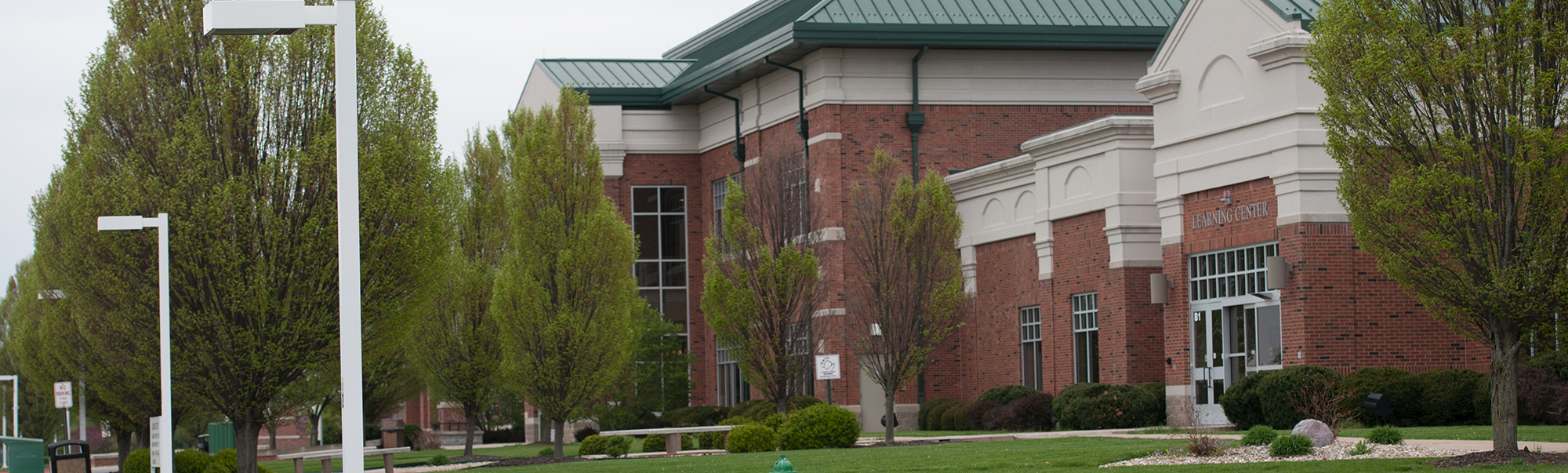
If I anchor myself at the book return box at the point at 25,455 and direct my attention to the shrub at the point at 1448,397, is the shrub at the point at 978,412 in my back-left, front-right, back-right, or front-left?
front-left

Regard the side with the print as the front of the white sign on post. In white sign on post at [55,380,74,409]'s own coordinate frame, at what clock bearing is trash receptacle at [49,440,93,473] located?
The trash receptacle is roughly at 12 o'clock from the white sign on post.

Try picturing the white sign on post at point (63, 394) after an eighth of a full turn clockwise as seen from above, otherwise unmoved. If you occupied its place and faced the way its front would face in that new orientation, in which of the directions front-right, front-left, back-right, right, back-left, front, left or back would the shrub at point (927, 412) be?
back-left

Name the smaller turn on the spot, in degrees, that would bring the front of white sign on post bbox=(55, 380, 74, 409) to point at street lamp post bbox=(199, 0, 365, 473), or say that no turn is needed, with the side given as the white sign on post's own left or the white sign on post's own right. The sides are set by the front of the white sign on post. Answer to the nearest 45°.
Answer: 0° — it already faces it

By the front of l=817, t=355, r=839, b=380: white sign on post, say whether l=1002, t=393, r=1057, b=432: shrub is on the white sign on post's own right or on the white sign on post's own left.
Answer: on the white sign on post's own left

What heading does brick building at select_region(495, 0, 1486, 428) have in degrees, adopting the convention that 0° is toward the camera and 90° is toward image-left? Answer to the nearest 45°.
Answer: approximately 45°

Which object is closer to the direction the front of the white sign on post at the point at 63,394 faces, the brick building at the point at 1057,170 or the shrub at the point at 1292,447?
the shrub

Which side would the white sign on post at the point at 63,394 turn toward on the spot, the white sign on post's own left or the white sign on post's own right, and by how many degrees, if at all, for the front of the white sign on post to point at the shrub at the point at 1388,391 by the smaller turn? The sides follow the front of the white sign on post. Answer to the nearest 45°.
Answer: approximately 45° to the white sign on post's own left

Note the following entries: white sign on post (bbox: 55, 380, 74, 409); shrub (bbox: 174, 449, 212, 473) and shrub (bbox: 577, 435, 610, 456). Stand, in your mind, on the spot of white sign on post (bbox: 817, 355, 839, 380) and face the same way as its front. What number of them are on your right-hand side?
3

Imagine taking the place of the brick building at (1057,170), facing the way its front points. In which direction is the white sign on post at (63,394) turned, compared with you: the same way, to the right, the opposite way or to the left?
to the left

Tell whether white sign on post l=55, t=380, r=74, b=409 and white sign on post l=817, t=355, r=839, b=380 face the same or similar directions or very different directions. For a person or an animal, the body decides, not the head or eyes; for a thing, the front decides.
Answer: same or similar directions

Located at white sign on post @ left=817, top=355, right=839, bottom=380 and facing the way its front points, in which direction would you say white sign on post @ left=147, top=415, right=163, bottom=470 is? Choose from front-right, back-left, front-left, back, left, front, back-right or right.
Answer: front-right

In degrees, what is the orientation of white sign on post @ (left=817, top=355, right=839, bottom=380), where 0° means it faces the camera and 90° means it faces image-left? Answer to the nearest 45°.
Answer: approximately 0°

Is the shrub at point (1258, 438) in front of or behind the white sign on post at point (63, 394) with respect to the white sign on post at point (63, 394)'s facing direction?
in front

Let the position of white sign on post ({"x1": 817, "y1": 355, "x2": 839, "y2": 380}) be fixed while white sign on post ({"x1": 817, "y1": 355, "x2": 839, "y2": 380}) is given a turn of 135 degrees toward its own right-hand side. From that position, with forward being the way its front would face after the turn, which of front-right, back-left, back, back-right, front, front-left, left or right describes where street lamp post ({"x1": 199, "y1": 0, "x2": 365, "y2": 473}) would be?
back-left

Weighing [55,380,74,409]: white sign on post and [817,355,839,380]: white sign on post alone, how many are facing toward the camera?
2

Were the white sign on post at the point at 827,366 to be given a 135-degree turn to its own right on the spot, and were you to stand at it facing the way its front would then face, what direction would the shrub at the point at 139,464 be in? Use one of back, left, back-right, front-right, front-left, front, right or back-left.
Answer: front-left

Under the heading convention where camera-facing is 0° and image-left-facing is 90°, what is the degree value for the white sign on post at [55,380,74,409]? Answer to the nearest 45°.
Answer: approximately 0°
